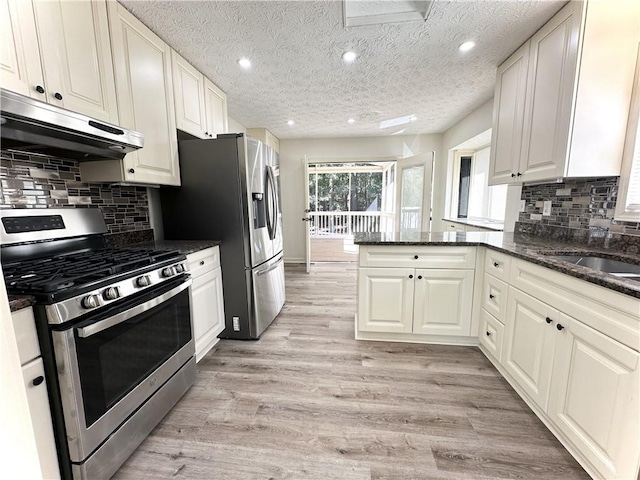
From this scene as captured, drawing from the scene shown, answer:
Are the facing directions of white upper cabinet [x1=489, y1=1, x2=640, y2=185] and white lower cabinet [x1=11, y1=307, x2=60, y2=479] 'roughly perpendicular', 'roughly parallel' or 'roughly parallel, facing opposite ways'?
roughly parallel, facing opposite ways

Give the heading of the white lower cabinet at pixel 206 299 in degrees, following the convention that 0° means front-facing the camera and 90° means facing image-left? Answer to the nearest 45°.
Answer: approximately 315°

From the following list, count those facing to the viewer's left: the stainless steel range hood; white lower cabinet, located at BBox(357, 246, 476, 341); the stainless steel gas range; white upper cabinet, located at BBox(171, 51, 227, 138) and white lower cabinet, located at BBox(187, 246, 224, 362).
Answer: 0

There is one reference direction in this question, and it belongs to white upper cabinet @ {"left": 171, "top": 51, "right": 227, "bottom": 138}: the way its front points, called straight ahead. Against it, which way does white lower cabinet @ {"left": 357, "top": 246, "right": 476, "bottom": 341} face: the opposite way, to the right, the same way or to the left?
to the right

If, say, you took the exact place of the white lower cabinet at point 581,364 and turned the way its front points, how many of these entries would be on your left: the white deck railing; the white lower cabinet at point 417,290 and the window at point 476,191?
0

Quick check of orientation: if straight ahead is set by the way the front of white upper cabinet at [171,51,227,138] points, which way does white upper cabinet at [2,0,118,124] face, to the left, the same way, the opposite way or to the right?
the same way

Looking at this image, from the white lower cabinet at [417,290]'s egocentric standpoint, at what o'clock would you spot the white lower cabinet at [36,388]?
the white lower cabinet at [36,388] is roughly at 1 o'clock from the white lower cabinet at [417,290].

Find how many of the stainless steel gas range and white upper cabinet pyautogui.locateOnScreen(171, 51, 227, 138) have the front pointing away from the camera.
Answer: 0

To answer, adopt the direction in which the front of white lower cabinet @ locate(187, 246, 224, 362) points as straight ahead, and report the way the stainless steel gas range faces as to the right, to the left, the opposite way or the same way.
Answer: the same way

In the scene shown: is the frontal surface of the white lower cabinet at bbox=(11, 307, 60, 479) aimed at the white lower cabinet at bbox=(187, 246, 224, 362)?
no

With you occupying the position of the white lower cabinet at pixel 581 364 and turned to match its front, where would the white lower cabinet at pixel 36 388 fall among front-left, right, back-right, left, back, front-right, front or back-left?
front

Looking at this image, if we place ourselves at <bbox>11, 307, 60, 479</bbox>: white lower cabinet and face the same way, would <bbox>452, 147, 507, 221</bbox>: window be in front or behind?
in front

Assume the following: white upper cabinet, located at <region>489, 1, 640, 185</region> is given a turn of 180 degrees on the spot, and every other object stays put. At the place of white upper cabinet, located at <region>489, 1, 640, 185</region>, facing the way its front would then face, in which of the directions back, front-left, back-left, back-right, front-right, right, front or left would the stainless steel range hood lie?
back

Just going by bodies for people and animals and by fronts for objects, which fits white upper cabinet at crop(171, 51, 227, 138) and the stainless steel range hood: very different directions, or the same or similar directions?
same or similar directions

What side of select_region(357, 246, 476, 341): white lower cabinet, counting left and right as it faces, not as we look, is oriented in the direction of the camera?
front

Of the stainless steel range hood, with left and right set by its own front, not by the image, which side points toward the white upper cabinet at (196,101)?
left

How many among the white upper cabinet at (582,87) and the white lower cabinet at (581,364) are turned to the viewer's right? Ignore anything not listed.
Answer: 0

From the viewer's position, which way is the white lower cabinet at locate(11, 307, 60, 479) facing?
facing the viewer and to the right of the viewer

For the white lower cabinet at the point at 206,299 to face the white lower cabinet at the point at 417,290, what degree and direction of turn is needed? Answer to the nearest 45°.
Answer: approximately 45° to its left

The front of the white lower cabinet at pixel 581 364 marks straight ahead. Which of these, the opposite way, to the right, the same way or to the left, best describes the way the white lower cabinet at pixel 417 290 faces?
to the left

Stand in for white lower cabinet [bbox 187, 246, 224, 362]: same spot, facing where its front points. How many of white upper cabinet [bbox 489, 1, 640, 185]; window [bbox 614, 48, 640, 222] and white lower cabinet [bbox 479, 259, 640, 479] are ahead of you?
3
